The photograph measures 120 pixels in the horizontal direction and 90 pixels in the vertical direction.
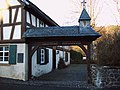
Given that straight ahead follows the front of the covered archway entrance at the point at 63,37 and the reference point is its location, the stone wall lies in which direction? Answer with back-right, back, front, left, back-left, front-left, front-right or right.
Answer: front-left

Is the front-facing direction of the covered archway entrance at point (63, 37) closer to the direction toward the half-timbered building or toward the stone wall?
the stone wall

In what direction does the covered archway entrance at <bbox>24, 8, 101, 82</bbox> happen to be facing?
toward the camera

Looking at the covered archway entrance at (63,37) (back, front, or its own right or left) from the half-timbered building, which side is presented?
right
